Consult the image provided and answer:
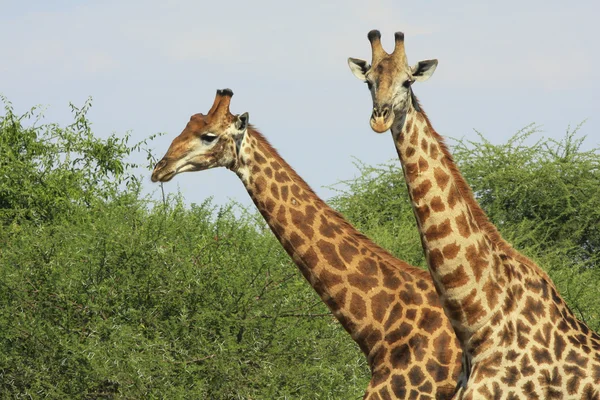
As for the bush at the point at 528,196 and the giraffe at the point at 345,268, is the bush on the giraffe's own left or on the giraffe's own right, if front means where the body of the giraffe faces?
on the giraffe's own right

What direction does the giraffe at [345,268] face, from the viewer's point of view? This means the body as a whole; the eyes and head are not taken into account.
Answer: to the viewer's left

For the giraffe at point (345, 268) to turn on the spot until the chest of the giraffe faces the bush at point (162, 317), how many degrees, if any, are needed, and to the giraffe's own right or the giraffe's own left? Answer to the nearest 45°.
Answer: approximately 45° to the giraffe's own right

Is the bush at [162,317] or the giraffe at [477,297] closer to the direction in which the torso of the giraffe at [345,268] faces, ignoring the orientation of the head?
the bush
